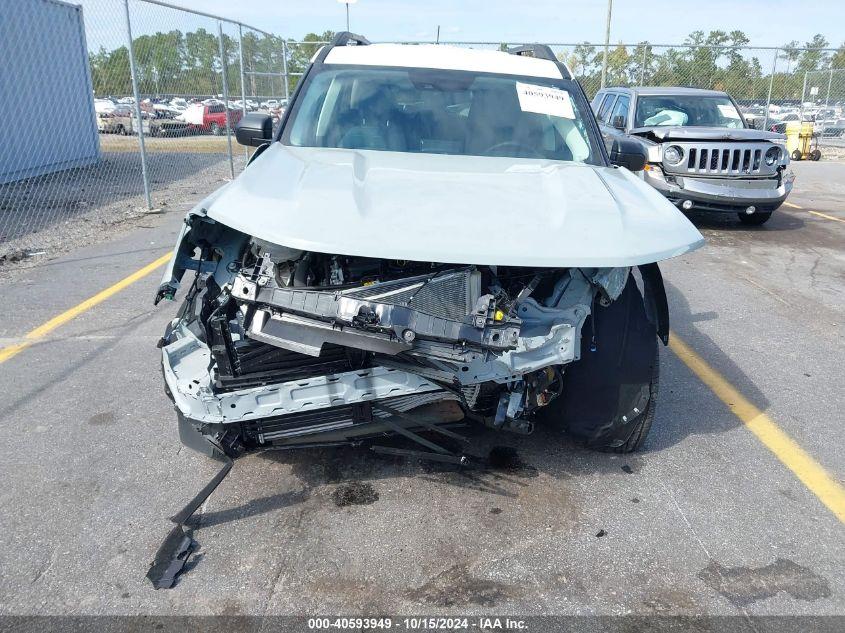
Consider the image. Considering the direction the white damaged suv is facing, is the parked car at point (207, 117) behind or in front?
behind

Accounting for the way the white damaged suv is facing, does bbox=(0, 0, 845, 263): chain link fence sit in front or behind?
behind

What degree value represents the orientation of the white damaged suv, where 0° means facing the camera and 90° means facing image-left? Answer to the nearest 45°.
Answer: approximately 0°

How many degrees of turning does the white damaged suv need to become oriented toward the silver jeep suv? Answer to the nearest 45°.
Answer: approximately 135° to its left

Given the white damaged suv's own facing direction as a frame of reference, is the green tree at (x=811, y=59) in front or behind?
behind

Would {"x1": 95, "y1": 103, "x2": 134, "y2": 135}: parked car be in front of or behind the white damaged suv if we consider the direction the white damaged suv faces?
behind
